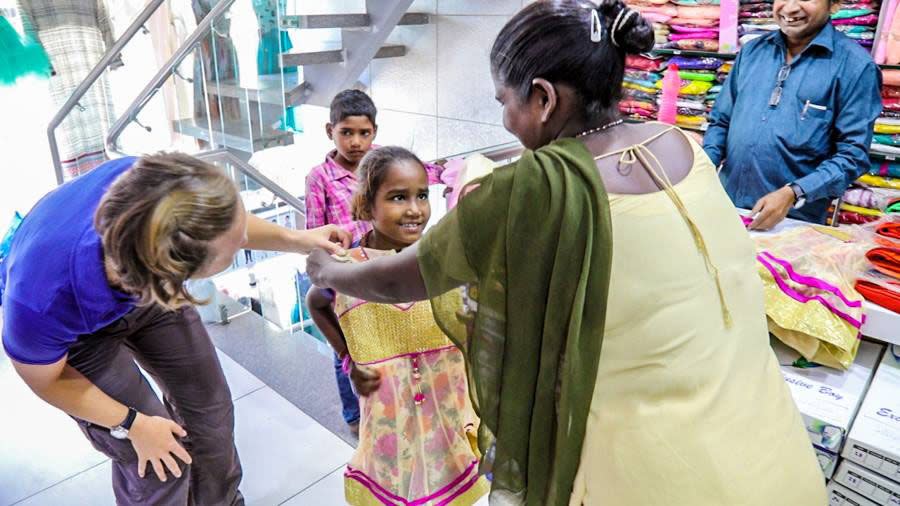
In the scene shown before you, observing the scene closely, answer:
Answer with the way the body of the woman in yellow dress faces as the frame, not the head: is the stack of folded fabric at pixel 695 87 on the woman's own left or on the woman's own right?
on the woman's own right

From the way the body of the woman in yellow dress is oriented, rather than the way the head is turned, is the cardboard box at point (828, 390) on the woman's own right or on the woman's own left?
on the woman's own right

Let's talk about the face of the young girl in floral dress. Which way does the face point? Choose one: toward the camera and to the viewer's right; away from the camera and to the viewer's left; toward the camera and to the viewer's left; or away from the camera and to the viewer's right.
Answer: toward the camera and to the viewer's right

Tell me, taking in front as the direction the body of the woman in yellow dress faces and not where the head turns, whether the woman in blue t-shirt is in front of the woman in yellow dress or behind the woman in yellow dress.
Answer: in front

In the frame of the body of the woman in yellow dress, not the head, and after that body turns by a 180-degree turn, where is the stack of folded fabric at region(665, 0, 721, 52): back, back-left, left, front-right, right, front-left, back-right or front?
back-left

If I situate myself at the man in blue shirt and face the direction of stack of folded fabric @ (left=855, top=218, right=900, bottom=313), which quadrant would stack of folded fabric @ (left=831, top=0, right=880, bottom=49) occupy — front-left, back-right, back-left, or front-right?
back-left

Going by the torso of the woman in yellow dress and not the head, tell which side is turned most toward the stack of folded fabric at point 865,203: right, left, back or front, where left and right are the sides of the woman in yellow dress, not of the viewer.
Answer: right

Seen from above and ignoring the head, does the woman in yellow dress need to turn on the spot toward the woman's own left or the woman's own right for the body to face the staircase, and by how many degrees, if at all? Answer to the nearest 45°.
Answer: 0° — they already face it

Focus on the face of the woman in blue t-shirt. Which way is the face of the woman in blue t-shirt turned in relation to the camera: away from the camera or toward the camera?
away from the camera

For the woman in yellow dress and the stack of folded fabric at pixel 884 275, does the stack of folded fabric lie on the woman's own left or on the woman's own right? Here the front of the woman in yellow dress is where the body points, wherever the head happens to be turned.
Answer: on the woman's own right

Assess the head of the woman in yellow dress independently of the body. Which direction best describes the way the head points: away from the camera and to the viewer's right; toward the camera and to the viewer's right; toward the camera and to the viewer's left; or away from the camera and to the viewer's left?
away from the camera and to the viewer's left

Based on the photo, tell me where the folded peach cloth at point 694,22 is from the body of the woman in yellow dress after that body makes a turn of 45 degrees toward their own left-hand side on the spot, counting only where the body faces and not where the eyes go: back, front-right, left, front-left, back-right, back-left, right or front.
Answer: right

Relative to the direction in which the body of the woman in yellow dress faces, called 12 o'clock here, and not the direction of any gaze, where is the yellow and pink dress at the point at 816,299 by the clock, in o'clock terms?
The yellow and pink dress is roughly at 3 o'clock from the woman in yellow dress.

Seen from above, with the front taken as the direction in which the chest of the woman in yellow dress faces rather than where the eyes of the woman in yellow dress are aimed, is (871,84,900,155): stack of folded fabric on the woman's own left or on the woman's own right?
on the woman's own right

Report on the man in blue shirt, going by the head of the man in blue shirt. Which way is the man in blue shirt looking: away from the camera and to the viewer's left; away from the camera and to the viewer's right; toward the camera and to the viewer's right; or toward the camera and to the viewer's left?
toward the camera and to the viewer's left

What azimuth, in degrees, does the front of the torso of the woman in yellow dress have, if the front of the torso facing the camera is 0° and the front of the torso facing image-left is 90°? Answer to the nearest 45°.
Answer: approximately 135°

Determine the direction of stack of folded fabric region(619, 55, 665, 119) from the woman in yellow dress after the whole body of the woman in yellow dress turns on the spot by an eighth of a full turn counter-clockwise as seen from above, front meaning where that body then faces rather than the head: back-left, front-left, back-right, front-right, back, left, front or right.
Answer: right

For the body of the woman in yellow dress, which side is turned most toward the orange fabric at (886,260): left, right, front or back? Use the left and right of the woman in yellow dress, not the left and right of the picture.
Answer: right

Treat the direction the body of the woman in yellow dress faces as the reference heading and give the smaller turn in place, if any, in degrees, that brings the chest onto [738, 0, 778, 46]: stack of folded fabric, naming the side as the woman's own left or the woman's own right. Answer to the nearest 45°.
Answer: approximately 45° to the woman's own right

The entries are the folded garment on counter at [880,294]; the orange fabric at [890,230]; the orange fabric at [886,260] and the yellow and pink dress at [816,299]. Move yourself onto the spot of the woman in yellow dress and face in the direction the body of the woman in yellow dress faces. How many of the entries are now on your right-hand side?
4
